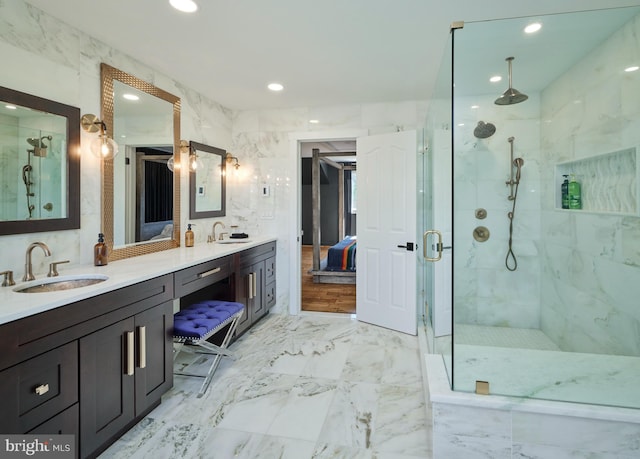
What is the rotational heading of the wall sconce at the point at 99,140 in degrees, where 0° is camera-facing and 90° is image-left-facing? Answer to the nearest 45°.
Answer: approximately 315°

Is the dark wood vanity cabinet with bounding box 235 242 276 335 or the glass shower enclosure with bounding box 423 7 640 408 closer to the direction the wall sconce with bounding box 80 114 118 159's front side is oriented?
the glass shower enclosure

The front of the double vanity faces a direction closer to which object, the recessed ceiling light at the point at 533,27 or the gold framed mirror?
the recessed ceiling light

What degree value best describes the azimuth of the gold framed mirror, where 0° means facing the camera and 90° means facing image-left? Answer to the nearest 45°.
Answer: approximately 315°

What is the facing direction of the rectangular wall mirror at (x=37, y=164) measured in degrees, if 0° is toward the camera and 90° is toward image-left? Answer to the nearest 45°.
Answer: approximately 315°
